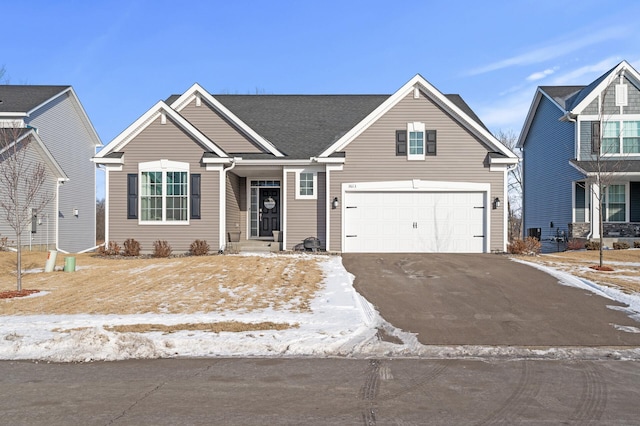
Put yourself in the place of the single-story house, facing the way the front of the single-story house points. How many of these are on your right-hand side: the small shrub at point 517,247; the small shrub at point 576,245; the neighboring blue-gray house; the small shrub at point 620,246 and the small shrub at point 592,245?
0

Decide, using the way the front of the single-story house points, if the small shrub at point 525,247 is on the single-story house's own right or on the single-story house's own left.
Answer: on the single-story house's own left

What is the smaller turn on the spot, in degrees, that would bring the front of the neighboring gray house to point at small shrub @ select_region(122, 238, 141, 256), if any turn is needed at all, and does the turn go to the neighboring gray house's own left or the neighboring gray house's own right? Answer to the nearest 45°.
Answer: approximately 45° to the neighboring gray house's own left

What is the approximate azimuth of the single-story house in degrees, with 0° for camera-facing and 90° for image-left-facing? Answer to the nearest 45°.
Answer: approximately 0°

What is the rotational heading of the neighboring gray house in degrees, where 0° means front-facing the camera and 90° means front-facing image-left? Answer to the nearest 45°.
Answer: approximately 45°

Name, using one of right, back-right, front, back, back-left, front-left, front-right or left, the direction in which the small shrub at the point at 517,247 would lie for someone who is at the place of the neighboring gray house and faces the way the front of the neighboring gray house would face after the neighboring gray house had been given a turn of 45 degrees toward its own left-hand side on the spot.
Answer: front-left

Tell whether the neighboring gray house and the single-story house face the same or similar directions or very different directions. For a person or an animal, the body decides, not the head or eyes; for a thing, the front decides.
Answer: same or similar directions

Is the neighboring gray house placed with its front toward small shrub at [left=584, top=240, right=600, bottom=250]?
no

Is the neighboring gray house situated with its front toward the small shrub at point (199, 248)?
no

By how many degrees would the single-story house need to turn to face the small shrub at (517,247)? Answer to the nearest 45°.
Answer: approximately 90° to its left

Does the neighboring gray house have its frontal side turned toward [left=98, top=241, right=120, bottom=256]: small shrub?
no

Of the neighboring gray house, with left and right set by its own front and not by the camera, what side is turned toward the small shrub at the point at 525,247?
left

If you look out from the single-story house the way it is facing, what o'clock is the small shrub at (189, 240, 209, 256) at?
The small shrub is roughly at 1 o'clock from the single-story house.

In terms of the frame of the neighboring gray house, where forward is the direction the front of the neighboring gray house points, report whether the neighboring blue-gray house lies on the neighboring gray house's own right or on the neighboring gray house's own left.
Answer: on the neighboring gray house's own left

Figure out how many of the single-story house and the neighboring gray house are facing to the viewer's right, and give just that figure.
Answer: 0
